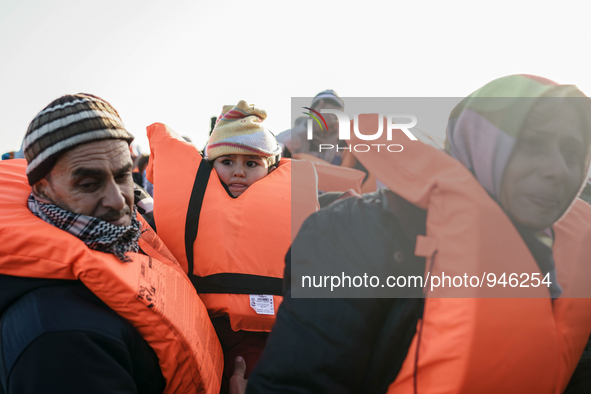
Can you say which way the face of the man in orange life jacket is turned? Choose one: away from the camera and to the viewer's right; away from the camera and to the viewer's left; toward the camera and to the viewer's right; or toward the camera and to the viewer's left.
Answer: toward the camera and to the viewer's right

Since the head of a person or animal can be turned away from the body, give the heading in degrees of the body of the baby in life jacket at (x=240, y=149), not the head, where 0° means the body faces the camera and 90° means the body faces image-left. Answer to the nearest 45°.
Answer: approximately 0°

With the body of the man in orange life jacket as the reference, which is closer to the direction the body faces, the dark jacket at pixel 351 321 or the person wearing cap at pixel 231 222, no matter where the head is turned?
the dark jacket

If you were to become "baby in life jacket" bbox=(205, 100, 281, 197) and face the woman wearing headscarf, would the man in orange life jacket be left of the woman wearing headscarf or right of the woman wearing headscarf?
right

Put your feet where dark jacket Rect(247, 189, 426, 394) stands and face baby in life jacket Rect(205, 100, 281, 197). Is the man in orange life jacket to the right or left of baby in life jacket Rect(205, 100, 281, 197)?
left
